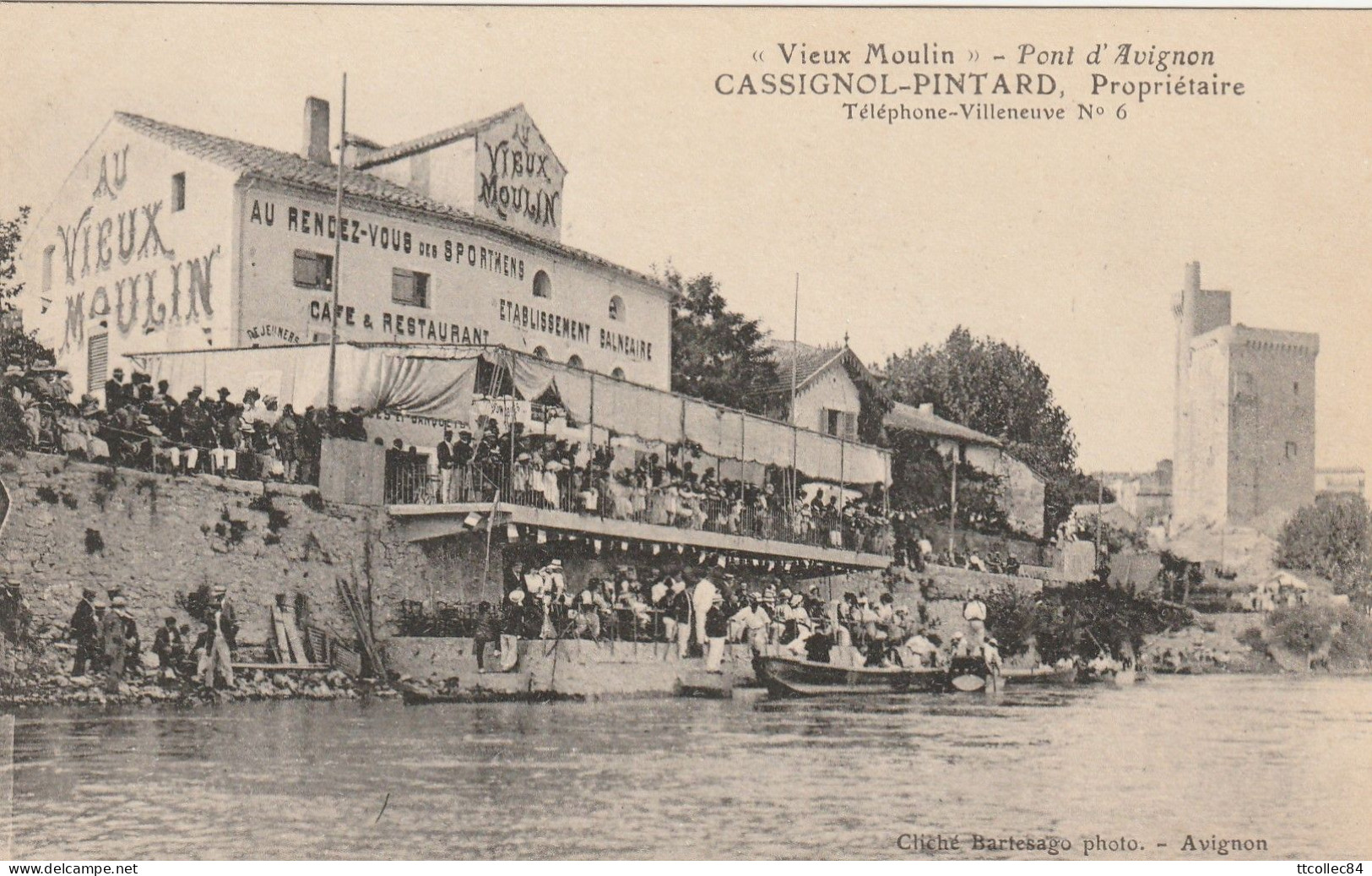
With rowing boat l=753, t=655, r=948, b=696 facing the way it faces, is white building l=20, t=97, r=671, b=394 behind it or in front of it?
in front

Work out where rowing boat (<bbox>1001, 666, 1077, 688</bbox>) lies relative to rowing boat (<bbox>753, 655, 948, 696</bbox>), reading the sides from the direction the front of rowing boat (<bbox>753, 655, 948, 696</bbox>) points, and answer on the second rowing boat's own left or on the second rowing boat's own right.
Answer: on the second rowing boat's own right

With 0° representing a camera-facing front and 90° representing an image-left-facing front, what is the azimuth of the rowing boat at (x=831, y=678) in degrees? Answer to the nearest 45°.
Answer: approximately 90°

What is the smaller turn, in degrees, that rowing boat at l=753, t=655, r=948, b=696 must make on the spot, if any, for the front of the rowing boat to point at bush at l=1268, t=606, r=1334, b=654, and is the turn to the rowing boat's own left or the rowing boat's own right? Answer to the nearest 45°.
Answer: approximately 135° to the rowing boat's own right

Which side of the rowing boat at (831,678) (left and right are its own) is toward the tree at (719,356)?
right

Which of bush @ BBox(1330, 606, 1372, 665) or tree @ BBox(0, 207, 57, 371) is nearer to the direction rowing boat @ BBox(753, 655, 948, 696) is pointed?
the tree
